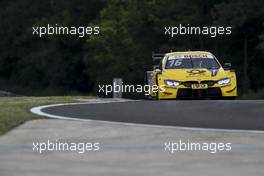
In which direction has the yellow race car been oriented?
toward the camera
